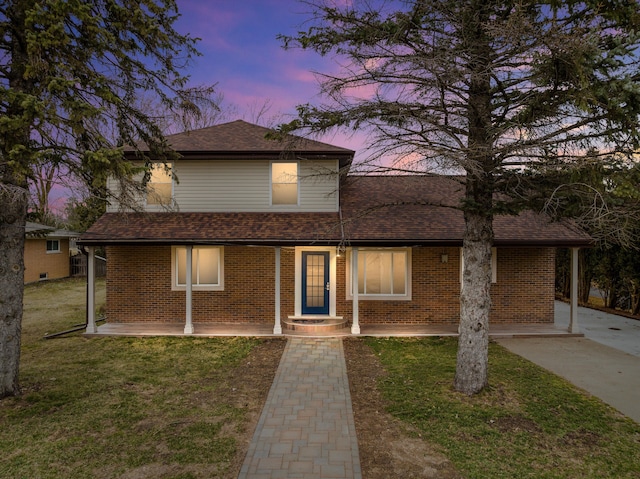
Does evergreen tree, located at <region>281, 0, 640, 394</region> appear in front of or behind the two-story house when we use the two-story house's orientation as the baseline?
in front

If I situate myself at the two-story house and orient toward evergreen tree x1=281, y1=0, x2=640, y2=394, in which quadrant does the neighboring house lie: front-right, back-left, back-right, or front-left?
back-right

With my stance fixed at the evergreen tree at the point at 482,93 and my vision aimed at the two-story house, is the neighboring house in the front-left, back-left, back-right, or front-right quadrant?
front-left

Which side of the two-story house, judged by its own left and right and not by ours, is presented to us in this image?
front

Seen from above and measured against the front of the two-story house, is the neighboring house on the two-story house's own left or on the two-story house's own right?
on the two-story house's own right

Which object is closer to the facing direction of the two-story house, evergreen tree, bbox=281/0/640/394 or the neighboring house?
the evergreen tree
